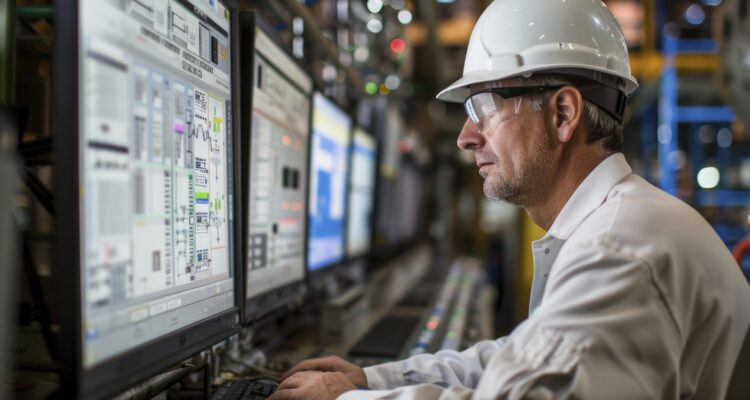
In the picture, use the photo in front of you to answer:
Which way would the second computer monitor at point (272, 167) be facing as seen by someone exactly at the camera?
facing to the right of the viewer

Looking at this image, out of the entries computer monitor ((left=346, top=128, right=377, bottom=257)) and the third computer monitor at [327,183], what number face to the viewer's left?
0

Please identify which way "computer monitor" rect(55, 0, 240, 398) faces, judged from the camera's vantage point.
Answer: facing the viewer and to the right of the viewer

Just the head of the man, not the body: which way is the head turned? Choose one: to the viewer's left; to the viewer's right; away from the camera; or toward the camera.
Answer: to the viewer's left

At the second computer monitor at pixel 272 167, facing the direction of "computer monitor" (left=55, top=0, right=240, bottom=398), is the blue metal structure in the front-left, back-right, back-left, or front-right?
back-left

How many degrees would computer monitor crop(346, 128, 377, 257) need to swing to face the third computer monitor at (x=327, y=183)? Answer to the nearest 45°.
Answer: approximately 90° to its right

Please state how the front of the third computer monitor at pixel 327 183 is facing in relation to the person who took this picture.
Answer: facing to the right of the viewer

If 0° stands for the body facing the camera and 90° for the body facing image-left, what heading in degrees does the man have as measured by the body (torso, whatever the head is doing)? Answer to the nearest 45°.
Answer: approximately 90°

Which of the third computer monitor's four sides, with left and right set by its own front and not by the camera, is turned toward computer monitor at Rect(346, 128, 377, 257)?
left

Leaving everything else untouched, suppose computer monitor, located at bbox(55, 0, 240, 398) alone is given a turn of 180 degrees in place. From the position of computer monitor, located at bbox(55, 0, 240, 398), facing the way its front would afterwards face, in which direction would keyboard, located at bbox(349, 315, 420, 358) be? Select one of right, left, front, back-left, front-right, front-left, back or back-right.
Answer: right

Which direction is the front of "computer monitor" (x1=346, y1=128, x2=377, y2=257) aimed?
to the viewer's right

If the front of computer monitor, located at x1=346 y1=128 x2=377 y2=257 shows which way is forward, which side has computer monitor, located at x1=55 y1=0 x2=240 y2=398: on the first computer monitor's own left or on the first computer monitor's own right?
on the first computer monitor's own right
